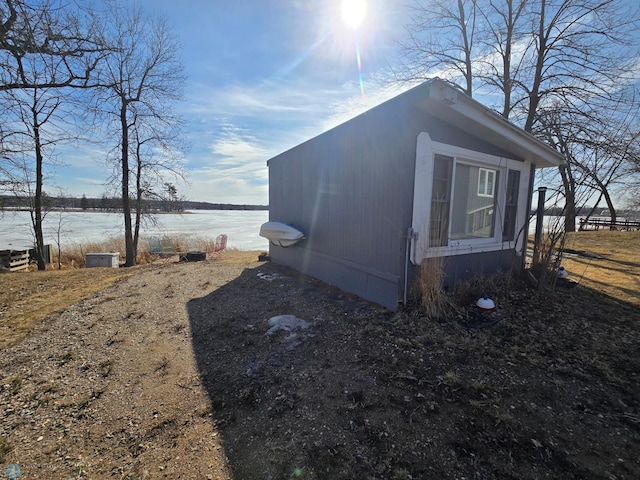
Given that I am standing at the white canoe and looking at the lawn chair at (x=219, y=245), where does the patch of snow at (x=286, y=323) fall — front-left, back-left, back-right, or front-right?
back-left

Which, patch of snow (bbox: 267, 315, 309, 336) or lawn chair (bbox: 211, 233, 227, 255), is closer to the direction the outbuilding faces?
the patch of snow

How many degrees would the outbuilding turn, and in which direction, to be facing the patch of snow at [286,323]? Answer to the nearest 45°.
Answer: approximately 90° to its right

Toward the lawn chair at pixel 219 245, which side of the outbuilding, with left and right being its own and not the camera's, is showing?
back

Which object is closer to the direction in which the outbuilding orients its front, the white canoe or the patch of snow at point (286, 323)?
the patch of snow

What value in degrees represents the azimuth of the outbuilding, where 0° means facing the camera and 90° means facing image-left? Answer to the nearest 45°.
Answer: approximately 315°
